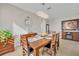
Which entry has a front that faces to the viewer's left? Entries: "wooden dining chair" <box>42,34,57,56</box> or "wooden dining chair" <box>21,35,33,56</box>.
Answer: "wooden dining chair" <box>42,34,57,56</box>

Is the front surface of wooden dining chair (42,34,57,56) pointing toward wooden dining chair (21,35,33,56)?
yes

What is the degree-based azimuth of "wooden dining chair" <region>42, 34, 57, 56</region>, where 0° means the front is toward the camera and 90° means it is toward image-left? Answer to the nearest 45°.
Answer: approximately 90°

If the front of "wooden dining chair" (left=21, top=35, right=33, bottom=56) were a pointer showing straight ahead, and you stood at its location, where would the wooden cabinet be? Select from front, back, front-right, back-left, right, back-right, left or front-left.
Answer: front-right

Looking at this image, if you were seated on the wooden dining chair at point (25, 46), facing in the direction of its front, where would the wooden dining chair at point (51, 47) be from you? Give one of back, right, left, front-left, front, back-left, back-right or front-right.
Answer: front-right

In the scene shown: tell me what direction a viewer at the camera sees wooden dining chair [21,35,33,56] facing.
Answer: facing away from the viewer and to the right of the viewer
